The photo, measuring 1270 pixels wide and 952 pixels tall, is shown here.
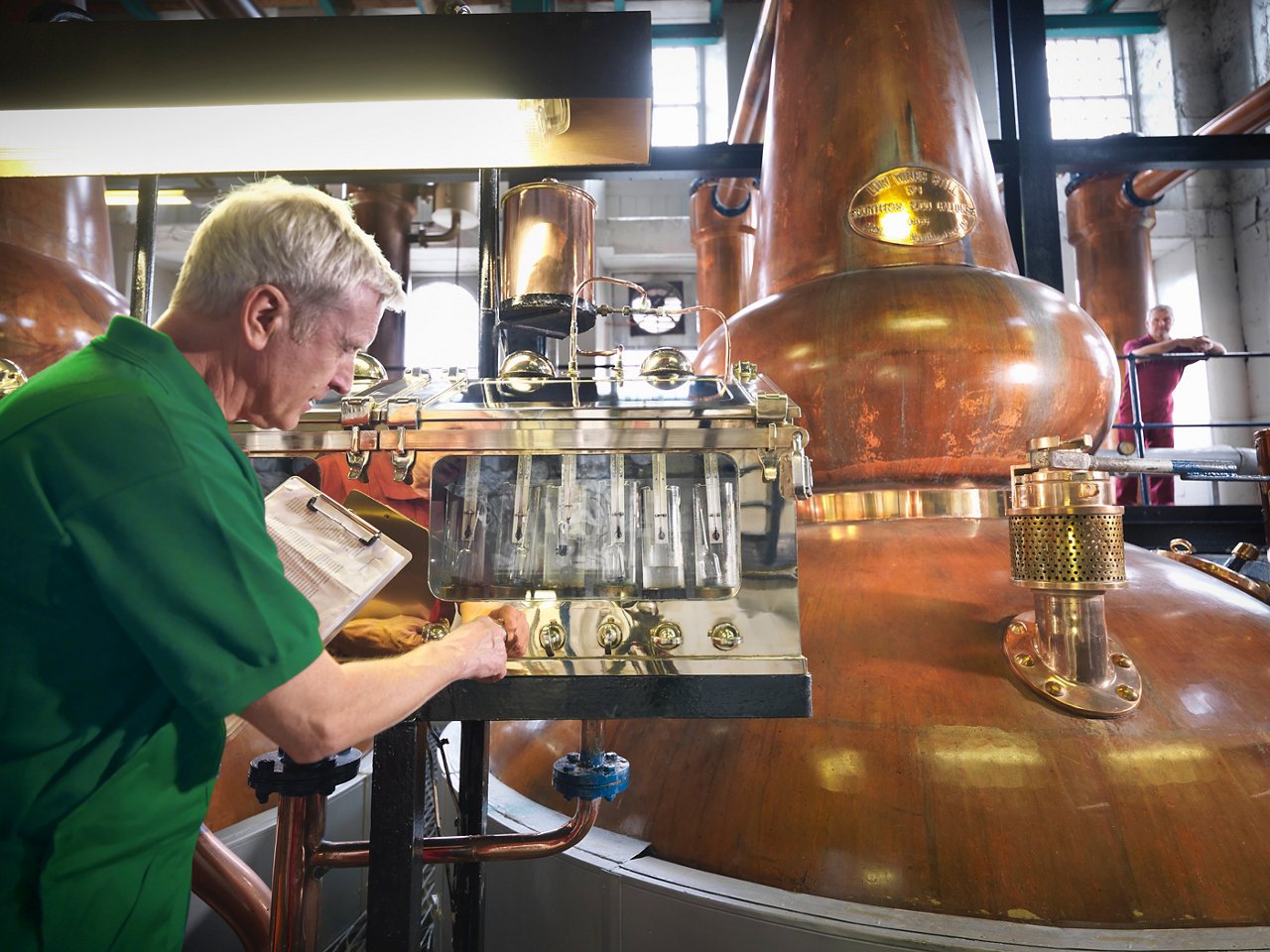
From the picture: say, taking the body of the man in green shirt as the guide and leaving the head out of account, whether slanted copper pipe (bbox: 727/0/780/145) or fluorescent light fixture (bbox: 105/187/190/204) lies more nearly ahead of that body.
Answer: the slanted copper pipe

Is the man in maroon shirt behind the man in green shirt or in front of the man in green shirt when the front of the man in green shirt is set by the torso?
in front

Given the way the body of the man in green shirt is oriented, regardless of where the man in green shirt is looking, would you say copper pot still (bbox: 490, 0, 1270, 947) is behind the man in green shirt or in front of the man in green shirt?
in front

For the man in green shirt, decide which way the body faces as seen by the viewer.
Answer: to the viewer's right

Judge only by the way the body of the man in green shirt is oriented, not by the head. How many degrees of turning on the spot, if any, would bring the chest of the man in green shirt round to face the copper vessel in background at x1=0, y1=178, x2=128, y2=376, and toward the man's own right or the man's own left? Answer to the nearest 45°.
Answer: approximately 90° to the man's own left

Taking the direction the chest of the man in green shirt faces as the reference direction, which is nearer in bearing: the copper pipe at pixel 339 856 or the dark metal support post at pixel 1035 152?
the dark metal support post

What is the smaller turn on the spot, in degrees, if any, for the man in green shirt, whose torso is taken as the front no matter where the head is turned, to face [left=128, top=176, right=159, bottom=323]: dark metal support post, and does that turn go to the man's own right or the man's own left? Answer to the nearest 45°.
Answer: approximately 90° to the man's own left

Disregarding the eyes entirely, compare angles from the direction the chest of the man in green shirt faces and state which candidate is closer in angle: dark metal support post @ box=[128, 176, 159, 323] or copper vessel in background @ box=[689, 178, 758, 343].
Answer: the copper vessel in background

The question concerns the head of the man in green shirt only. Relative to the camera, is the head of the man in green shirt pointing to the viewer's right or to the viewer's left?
to the viewer's right

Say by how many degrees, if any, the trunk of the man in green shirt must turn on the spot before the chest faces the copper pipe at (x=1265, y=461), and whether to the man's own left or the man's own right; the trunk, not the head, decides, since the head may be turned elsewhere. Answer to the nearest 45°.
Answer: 0° — they already face it
